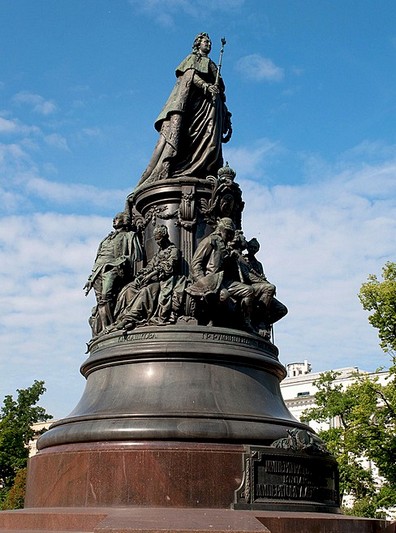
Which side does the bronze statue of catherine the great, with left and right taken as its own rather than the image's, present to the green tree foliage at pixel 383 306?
left

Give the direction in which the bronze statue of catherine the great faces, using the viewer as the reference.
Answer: facing the viewer and to the right of the viewer

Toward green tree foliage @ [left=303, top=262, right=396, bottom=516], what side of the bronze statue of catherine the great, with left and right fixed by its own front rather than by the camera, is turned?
left

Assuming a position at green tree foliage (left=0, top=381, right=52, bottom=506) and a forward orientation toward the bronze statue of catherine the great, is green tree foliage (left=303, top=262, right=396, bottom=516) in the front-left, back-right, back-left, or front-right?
front-left

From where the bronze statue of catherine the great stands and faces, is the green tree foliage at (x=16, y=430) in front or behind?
behind
